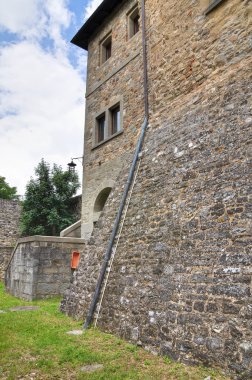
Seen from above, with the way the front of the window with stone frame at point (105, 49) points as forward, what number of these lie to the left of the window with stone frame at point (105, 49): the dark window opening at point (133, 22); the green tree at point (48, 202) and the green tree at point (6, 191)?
1

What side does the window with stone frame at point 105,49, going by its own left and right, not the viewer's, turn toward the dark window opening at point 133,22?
left

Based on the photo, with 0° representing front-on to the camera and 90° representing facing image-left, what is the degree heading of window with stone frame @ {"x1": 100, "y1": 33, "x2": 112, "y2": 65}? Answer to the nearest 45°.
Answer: approximately 45°

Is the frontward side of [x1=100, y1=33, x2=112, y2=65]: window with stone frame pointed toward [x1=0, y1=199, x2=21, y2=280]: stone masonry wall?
no

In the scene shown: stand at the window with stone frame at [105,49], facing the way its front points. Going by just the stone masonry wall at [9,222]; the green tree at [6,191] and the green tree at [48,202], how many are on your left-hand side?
0

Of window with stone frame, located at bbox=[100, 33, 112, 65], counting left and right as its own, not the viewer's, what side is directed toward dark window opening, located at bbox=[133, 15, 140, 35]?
left

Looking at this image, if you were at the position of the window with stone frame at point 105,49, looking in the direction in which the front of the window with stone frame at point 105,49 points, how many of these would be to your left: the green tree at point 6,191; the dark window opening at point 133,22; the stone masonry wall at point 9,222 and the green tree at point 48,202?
1

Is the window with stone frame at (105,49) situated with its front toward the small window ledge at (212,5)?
no

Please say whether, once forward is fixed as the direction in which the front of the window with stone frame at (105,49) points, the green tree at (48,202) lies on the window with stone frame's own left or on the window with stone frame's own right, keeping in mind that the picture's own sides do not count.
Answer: on the window with stone frame's own right
